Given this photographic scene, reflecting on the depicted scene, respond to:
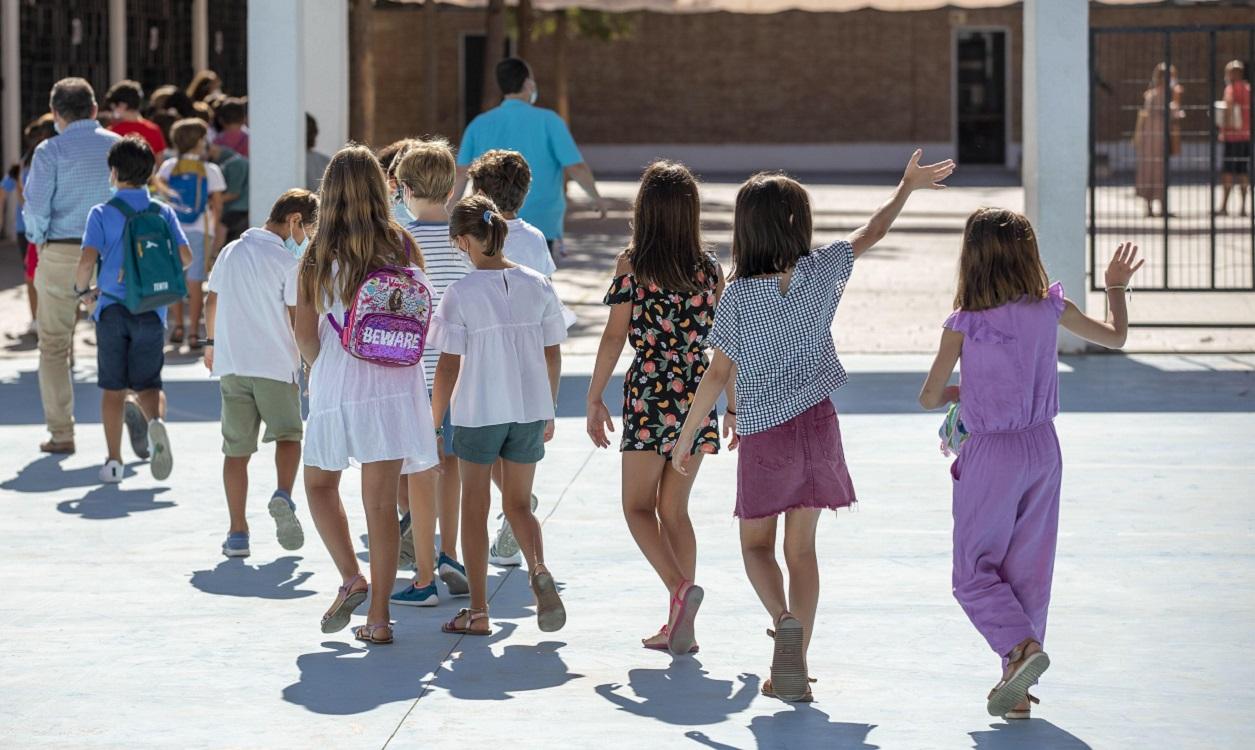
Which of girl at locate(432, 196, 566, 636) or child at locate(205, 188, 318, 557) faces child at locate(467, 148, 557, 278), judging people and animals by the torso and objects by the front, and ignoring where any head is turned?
the girl

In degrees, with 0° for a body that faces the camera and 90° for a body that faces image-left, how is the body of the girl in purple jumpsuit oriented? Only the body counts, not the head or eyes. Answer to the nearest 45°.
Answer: approximately 180°

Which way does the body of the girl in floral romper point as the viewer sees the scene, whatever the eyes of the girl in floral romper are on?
away from the camera

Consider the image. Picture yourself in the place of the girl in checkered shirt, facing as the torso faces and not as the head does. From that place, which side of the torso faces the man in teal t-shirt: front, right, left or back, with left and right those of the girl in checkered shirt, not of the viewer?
front

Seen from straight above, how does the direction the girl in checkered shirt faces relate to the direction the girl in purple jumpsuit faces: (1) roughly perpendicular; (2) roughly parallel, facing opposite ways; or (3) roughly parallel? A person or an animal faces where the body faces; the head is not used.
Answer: roughly parallel

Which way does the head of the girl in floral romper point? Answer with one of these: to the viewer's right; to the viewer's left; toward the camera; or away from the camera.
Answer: away from the camera

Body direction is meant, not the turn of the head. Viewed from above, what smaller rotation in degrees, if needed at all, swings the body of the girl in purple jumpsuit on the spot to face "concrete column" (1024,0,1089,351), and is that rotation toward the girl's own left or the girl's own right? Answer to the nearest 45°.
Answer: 0° — they already face it

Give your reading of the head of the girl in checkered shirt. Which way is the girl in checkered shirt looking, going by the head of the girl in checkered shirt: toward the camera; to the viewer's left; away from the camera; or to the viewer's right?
away from the camera

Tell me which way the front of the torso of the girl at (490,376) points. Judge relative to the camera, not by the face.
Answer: away from the camera

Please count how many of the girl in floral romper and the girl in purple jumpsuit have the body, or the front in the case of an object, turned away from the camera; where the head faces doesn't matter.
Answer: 2

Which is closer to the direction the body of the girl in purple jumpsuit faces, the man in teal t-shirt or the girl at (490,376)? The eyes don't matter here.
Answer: the man in teal t-shirt

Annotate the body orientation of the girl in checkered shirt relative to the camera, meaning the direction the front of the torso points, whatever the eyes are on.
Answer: away from the camera

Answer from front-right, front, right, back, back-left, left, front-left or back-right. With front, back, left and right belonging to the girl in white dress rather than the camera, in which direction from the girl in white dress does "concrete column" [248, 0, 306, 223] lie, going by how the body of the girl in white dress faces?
front

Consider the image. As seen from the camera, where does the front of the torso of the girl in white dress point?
away from the camera

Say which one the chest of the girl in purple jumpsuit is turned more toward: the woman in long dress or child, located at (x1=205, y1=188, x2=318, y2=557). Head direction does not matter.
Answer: the woman in long dress
